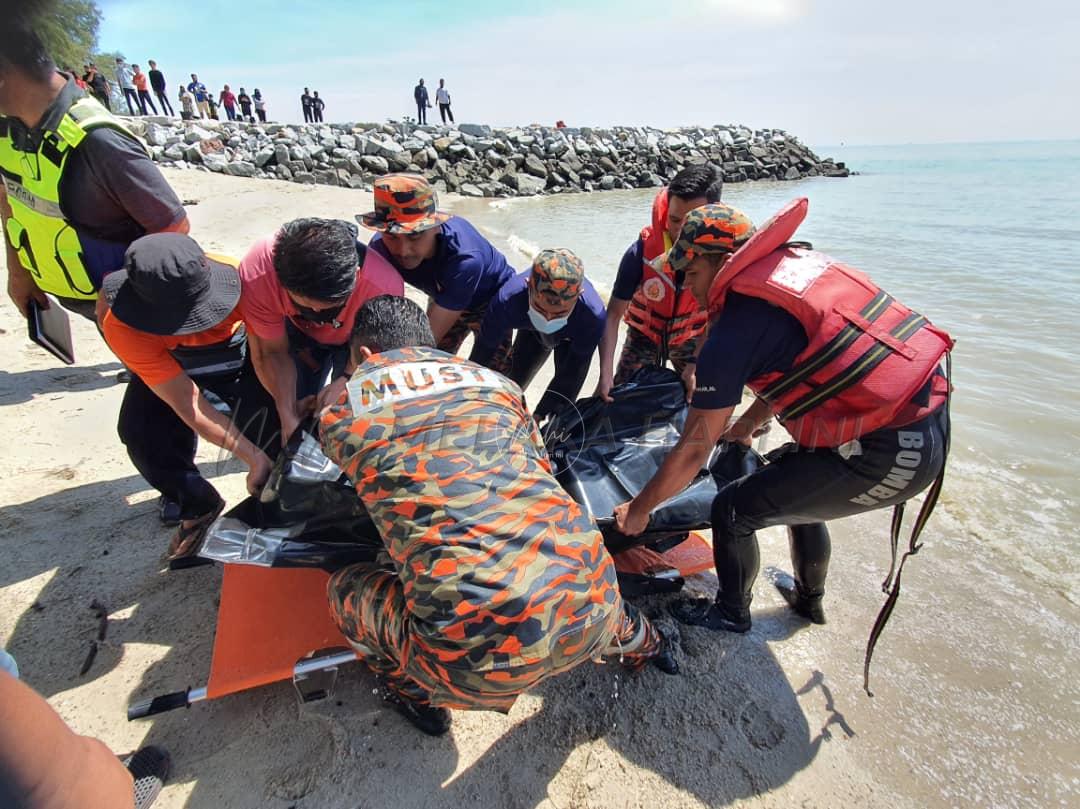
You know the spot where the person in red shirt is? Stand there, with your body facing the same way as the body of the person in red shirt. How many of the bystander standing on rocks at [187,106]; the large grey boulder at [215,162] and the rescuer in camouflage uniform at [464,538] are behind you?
2

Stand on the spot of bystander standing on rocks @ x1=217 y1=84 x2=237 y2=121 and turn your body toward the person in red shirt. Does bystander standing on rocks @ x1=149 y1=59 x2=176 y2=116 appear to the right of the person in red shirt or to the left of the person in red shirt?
right

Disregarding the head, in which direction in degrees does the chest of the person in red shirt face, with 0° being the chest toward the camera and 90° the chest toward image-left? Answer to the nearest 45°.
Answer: approximately 0°

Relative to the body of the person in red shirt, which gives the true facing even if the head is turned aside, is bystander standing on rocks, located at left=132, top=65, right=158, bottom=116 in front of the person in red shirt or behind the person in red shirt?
behind

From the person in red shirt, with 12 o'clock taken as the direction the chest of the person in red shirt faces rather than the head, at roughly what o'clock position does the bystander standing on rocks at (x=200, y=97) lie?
The bystander standing on rocks is roughly at 6 o'clock from the person in red shirt.

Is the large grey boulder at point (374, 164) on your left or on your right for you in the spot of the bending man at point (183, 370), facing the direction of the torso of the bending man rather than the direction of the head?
on your left

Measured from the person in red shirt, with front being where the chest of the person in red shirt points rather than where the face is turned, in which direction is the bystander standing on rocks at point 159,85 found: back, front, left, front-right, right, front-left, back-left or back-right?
back

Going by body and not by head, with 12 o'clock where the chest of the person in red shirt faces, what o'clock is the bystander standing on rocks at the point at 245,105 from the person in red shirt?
The bystander standing on rocks is roughly at 6 o'clock from the person in red shirt.

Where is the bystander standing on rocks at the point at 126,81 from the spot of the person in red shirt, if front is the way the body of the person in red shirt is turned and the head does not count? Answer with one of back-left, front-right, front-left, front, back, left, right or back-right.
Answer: back

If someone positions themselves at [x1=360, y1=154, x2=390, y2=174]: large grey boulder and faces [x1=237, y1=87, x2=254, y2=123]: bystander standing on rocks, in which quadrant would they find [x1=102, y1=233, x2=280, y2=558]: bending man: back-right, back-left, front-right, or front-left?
back-left

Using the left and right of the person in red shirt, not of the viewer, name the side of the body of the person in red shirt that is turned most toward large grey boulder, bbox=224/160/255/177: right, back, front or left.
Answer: back
